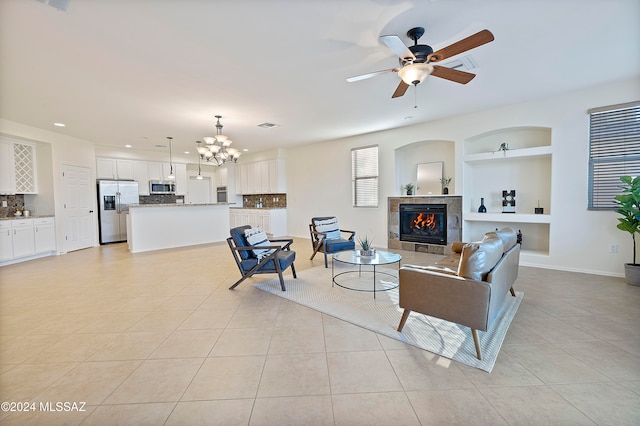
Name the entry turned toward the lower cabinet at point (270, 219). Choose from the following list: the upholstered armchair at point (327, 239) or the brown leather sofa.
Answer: the brown leather sofa

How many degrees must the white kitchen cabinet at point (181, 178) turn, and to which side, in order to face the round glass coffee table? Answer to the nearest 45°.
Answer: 0° — it already faces it

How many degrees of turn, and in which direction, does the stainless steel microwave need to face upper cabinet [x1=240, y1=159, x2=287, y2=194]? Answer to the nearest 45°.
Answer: approximately 45° to its left

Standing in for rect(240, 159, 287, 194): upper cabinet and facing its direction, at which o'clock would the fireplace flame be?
The fireplace flame is roughly at 9 o'clock from the upper cabinet.

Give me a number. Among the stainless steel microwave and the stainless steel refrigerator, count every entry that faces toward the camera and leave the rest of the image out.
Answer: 2

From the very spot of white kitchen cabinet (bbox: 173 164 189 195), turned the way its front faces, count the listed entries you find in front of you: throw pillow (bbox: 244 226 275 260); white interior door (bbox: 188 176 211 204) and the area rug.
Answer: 2

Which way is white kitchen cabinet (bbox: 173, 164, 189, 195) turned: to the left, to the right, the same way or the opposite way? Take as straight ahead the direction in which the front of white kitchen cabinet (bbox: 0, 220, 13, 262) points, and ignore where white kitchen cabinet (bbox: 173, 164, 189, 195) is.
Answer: to the right

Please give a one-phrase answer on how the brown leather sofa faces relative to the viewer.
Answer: facing away from the viewer and to the left of the viewer

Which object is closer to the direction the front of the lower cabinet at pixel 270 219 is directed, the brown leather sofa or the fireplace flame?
the brown leather sofa
